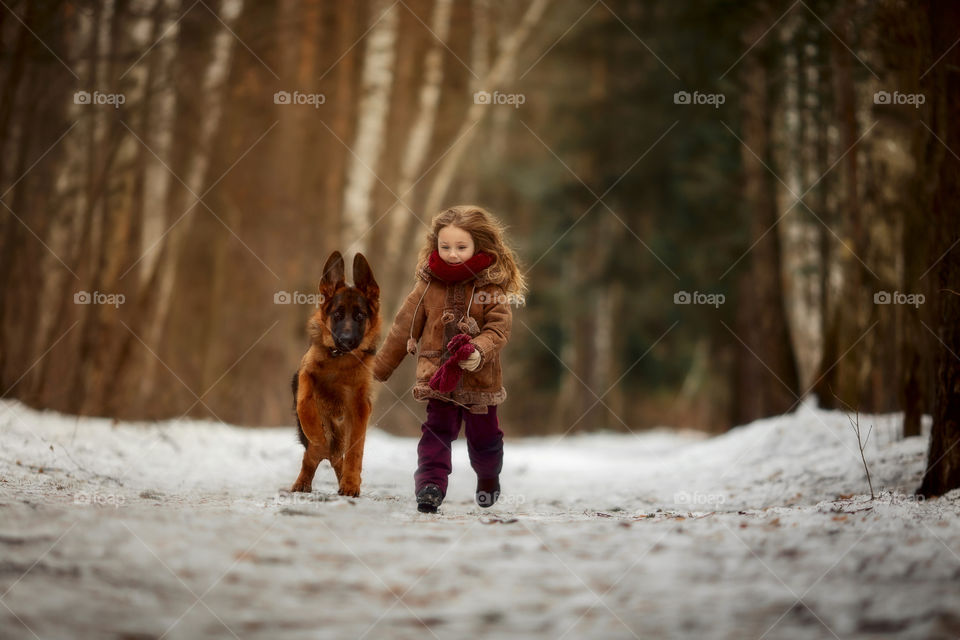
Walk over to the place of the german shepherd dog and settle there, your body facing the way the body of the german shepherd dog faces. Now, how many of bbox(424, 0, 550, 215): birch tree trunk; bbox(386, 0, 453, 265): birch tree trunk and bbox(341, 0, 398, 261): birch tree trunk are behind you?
3

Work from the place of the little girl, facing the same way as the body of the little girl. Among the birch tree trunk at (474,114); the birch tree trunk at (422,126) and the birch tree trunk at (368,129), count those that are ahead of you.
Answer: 0

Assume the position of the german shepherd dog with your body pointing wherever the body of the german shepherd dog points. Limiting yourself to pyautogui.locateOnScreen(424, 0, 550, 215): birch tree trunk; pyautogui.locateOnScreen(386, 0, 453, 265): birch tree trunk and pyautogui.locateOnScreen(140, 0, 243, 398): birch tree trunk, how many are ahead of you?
0

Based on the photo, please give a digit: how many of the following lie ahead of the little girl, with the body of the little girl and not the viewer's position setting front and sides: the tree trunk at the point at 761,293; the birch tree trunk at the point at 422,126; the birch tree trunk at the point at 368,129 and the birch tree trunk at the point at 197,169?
0

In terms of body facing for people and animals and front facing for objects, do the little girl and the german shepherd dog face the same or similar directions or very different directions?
same or similar directions

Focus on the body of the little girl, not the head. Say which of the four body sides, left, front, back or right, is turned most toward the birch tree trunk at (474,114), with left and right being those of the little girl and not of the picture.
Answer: back

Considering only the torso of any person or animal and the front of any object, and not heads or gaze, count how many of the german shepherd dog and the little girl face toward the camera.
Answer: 2

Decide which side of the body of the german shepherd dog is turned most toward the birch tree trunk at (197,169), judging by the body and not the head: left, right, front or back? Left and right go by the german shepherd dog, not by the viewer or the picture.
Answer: back

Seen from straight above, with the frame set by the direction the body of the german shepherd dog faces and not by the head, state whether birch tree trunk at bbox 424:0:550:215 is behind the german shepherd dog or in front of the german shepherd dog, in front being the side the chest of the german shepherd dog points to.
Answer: behind

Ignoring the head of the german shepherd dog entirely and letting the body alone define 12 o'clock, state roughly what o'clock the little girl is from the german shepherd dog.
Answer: The little girl is roughly at 10 o'clock from the german shepherd dog.

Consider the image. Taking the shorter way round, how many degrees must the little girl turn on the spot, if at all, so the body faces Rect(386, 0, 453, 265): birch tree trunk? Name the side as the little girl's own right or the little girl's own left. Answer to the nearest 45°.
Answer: approximately 180°

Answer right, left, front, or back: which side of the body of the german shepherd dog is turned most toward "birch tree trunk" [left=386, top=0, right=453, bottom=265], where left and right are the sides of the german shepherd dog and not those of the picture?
back

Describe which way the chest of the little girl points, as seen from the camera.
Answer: toward the camera

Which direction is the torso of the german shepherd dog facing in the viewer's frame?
toward the camera

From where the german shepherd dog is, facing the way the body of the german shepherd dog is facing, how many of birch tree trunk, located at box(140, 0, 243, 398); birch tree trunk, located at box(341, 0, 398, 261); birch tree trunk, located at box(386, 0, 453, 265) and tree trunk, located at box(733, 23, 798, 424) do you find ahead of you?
0

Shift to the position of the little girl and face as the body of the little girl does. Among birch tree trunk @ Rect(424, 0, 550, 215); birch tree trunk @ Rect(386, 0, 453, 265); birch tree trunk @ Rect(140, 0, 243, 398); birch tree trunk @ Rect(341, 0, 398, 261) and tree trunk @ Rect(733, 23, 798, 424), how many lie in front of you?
0
